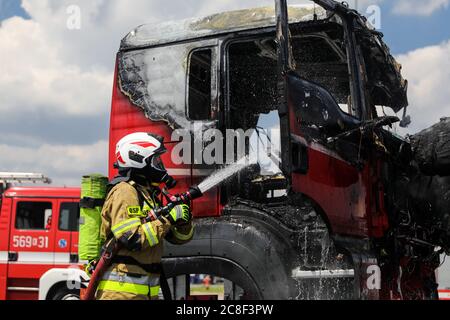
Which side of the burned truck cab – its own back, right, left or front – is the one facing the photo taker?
right

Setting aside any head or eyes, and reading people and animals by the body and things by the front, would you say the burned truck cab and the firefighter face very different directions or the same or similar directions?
same or similar directions

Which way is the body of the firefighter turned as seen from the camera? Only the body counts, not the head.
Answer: to the viewer's right

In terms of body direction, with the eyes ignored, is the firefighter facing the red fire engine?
no

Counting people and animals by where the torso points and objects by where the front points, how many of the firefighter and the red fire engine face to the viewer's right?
2

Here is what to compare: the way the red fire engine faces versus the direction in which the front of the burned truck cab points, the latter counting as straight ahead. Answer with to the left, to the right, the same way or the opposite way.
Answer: the same way

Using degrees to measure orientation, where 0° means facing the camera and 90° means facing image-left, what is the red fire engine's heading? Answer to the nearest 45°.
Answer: approximately 270°

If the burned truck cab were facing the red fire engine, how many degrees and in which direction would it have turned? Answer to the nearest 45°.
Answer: approximately 135° to its left
